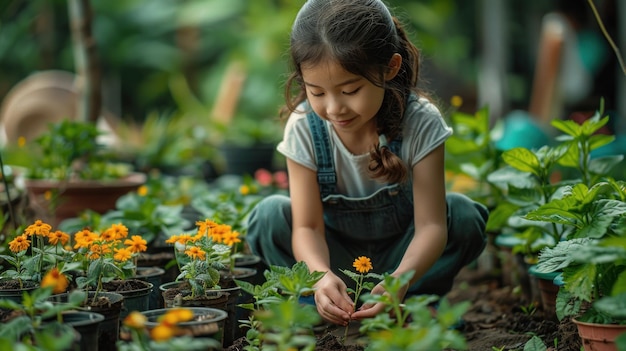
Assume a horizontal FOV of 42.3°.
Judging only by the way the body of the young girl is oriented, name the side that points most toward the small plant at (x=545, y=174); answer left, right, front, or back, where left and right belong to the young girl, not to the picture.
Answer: left

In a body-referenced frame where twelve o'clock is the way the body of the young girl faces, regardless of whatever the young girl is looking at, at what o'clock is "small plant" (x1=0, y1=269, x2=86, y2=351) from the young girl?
The small plant is roughly at 1 o'clock from the young girl.

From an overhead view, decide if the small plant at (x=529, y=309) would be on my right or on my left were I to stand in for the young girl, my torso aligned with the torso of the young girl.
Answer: on my left

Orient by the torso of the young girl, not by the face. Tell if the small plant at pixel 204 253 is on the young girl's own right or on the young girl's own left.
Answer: on the young girl's own right

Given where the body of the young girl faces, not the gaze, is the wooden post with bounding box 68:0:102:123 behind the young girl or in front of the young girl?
behind

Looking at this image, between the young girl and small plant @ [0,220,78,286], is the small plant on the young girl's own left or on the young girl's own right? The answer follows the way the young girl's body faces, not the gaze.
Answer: on the young girl's own right

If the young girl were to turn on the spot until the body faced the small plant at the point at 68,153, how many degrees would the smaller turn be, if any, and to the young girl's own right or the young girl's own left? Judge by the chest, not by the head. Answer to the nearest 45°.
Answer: approximately 135° to the young girl's own right

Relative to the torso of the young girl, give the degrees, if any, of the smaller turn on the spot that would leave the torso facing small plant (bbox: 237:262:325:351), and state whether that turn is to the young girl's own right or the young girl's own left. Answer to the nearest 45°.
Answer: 0° — they already face it

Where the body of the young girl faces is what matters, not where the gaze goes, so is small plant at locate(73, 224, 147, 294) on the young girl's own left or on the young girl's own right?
on the young girl's own right

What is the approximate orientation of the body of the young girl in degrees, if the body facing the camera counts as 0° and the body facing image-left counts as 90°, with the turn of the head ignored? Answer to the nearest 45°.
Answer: approximately 0°
